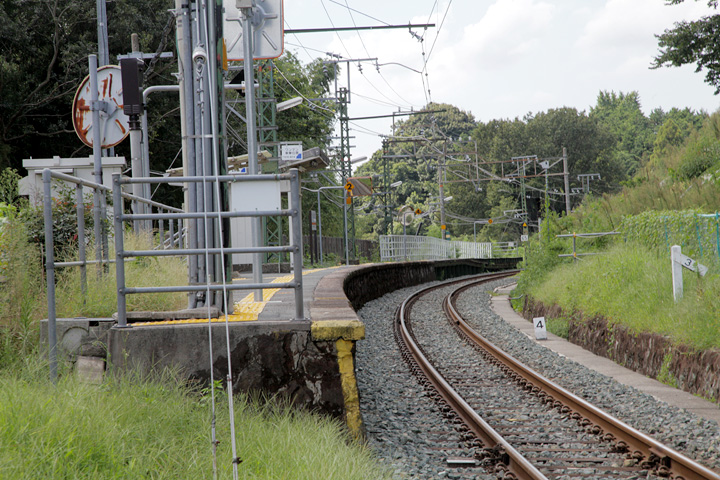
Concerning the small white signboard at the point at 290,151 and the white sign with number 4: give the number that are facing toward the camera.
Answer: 2

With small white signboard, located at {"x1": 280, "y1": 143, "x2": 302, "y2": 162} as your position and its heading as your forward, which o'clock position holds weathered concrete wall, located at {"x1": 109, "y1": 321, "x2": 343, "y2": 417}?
The weathered concrete wall is roughly at 12 o'clock from the small white signboard.

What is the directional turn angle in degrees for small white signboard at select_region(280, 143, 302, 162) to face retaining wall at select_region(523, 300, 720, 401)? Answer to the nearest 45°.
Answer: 0° — it already faces it

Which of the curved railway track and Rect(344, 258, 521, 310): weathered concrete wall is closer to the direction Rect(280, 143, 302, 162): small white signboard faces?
the curved railway track

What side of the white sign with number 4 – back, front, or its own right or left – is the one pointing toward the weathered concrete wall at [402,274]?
back

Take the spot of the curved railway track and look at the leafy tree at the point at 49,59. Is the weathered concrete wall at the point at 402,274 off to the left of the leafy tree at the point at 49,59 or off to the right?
right

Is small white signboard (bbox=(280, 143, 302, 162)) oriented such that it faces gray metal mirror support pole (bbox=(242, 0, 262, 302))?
yes

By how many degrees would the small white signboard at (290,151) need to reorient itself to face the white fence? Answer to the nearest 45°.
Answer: approximately 135° to its left

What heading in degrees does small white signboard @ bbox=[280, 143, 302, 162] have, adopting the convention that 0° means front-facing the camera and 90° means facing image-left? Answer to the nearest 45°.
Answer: approximately 0°

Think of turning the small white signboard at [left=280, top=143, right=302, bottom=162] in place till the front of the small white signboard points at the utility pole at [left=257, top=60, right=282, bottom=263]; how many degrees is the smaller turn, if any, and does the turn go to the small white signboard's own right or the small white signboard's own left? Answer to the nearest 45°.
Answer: approximately 135° to the small white signboard's own right

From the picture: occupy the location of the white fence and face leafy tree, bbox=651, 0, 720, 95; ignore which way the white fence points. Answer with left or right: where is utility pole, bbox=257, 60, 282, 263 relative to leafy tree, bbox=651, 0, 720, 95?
right
